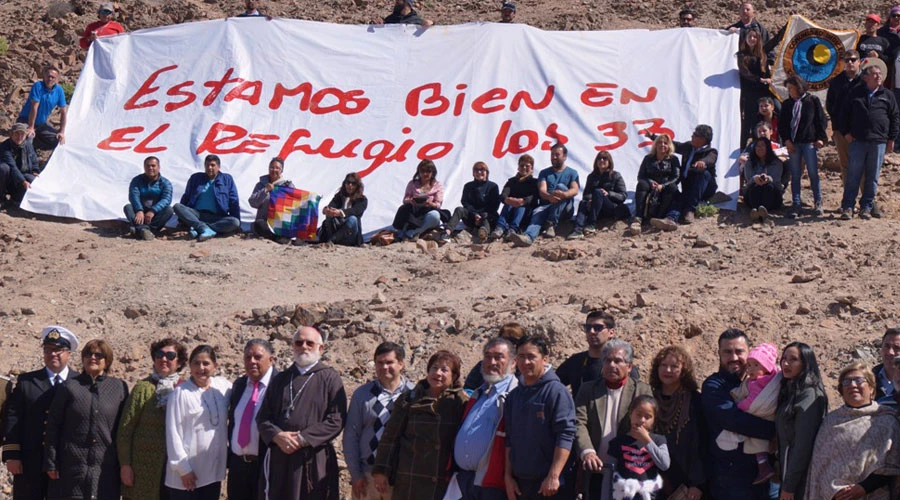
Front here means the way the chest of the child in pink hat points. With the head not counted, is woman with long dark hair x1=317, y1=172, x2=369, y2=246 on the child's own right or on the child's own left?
on the child's own right

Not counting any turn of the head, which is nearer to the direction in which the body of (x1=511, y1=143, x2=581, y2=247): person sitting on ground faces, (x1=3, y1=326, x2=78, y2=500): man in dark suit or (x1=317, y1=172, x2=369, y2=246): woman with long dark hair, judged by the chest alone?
the man in dark suit

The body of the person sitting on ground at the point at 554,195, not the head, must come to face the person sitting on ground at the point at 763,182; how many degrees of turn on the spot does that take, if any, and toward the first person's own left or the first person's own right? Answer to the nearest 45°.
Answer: approximately 135° to the first person's own left

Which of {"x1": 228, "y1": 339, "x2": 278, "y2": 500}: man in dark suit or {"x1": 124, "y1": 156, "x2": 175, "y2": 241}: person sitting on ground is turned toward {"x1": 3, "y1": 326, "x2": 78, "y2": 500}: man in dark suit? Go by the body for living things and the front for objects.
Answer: the person sitting on ground

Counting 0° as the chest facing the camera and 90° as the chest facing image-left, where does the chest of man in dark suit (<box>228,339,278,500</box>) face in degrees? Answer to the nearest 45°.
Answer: approximately 0°

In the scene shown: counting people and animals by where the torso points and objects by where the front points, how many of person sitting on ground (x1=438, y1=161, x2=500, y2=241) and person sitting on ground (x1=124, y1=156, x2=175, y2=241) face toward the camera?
2

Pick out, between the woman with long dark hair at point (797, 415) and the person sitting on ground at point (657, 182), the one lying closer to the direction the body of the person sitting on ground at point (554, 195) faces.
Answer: the woman with long dark hair

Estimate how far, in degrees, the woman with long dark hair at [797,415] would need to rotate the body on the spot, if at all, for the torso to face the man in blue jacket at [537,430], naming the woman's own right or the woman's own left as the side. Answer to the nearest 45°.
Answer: approximately 45° to the woman's own right

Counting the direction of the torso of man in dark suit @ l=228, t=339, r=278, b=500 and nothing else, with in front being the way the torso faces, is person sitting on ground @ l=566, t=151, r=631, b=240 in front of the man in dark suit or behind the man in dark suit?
behind
